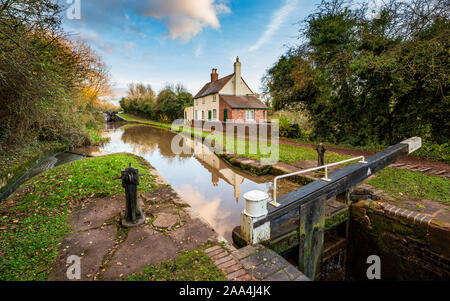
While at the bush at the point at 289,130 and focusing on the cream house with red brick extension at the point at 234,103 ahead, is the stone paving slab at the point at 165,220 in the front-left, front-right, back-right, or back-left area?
back-left

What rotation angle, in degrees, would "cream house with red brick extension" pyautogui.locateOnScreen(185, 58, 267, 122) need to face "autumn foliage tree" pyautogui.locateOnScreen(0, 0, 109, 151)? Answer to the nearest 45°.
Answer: approximately 45° to its left

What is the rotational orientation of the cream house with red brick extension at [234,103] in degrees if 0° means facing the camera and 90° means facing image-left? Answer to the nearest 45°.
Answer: approximately 45°

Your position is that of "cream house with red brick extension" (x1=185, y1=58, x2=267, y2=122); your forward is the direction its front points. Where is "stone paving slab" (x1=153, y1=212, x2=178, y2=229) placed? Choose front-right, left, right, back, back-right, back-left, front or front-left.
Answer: front-left

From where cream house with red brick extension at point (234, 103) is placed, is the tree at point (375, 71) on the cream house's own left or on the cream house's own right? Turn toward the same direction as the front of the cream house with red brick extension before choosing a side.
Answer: on the cream house's own left
